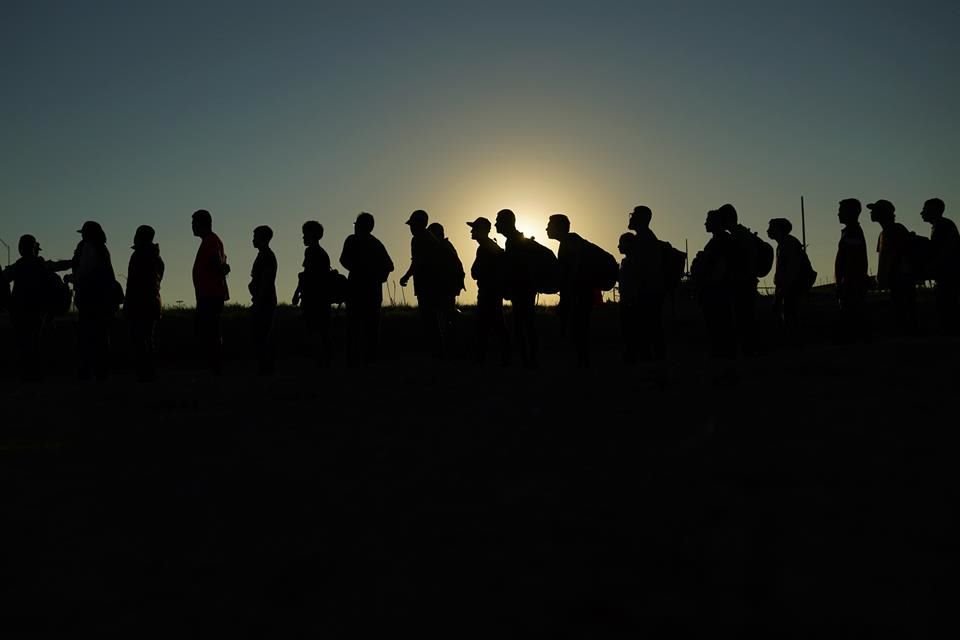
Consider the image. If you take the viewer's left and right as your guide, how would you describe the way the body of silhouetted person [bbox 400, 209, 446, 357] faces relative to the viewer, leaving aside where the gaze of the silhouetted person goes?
facing to the left of the viewer

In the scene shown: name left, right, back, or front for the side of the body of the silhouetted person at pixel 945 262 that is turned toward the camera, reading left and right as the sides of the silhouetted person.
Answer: left

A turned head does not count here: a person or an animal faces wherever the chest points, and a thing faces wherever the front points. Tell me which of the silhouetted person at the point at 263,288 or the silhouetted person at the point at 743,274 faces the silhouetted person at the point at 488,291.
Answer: the silhouetted person at the point at 743,274

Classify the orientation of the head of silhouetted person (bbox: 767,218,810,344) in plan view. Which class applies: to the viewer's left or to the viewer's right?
to the viewer's left

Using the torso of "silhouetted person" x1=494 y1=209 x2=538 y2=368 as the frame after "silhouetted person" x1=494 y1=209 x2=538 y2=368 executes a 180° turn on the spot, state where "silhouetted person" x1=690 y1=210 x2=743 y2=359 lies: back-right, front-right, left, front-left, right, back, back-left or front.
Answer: front

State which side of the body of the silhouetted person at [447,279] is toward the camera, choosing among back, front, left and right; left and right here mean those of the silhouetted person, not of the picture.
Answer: left

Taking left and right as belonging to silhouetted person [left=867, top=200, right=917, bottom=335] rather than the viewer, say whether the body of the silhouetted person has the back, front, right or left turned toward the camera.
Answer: left

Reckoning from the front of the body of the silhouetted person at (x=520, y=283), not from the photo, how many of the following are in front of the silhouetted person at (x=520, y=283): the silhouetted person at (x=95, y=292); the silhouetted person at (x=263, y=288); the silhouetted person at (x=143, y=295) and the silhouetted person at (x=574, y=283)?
3

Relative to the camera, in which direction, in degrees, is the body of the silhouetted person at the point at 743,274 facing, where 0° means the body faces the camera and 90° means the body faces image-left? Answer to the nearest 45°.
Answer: approximately 90°

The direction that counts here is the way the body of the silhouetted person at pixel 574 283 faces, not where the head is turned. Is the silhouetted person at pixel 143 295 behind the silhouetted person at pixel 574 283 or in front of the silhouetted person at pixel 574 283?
in front

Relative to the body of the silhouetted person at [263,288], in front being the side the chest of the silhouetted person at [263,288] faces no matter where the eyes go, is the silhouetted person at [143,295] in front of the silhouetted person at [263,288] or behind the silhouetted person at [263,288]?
in front

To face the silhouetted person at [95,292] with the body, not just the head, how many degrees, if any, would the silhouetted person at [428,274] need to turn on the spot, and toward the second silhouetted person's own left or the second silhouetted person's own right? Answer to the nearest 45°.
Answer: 0° — they already face them

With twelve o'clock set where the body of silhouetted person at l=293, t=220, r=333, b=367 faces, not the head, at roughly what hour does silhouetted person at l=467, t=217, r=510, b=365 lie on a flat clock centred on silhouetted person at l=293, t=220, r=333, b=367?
silhouetted person at l=467, t=217, r=510, b=365 is roughly at 7 o'clock from silhouetted person at l=293, t=220, r=333, b=367.

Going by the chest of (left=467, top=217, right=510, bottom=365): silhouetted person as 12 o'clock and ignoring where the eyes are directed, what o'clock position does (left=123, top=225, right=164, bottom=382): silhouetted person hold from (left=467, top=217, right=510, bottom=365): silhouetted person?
(left=123, top=225, right=164, bottom=382): silhouetted person is roughly at 12 o'clock from (left=467, top=217, right=510, bottom=365): silhouetted person.

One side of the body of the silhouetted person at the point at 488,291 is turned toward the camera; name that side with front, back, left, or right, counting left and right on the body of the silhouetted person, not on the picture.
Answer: left
